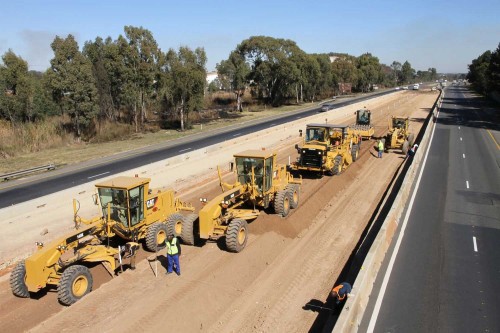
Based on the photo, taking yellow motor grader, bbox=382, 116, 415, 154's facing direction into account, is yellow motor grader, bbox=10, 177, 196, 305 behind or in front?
in front

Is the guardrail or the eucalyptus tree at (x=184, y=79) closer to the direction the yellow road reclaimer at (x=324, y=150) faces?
the guardrail

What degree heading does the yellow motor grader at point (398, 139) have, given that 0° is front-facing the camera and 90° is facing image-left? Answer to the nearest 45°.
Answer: approximately 0°

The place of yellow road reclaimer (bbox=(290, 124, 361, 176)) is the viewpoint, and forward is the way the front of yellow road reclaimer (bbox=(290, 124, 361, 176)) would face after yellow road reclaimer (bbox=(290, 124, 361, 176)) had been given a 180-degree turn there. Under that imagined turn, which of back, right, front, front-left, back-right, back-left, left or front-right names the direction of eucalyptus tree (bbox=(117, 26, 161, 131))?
left

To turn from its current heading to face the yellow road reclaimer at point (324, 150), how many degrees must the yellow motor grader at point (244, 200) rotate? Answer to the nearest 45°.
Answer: approximately 180°

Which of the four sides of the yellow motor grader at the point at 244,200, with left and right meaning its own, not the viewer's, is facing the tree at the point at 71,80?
right

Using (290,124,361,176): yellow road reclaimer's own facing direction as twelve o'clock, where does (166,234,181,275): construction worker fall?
The construction worker is roughly at 11 o'clock from the yellow road reclaimer.

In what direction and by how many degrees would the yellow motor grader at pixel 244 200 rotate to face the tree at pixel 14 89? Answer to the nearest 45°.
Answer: approximately 90° to its right

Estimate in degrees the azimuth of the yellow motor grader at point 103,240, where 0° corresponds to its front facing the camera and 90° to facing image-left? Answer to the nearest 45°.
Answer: approximately 45°

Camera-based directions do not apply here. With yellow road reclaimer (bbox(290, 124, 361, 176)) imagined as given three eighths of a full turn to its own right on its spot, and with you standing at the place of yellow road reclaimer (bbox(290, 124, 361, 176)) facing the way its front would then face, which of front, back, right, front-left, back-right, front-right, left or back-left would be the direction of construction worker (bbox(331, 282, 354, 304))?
back

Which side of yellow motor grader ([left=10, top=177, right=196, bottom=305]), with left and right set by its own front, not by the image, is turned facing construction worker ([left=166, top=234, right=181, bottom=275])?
left

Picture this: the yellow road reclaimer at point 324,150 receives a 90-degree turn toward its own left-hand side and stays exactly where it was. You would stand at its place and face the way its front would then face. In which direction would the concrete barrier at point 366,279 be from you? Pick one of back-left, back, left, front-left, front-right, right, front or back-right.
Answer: front-right

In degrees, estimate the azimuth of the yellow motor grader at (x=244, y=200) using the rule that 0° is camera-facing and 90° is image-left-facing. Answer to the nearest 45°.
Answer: approximately 45°

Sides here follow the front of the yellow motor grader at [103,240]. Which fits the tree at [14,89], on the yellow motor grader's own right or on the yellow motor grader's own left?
on the yellow motor grader's own right

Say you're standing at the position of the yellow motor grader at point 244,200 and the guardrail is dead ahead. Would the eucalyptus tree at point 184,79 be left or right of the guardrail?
right

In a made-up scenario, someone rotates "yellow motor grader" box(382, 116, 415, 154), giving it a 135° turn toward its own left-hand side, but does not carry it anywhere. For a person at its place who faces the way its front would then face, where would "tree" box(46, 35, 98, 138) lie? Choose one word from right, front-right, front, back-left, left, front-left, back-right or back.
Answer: back-left

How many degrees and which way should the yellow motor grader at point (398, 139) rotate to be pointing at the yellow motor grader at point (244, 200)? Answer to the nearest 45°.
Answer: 0° — it already faces it

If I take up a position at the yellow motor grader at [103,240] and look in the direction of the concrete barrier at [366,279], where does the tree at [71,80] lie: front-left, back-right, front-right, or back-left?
back-left
